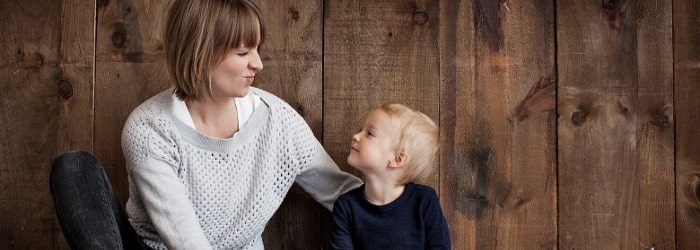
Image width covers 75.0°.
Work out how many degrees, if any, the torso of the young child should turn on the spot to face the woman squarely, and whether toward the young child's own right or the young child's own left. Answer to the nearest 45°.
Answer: approximately 45° to the young child's own right

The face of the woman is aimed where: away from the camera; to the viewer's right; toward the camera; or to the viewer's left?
to the viewer's right

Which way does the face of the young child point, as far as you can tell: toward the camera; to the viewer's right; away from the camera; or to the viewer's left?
to the viewer's left

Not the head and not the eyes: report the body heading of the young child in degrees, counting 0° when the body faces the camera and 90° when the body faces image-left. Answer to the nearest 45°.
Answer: approximately 45°
